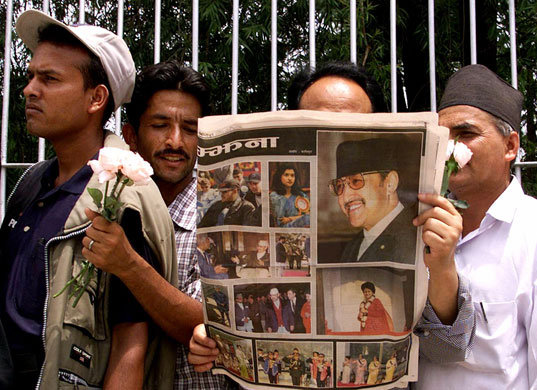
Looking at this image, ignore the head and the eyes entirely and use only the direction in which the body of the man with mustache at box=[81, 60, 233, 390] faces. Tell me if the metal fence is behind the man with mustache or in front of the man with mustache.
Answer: behind

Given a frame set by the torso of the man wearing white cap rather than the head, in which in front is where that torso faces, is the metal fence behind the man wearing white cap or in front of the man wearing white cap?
behind

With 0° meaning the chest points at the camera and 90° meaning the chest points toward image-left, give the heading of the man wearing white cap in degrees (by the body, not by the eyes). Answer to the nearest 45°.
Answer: approximately 45°

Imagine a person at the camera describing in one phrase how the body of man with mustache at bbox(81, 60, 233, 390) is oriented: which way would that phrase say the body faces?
toward the camera
